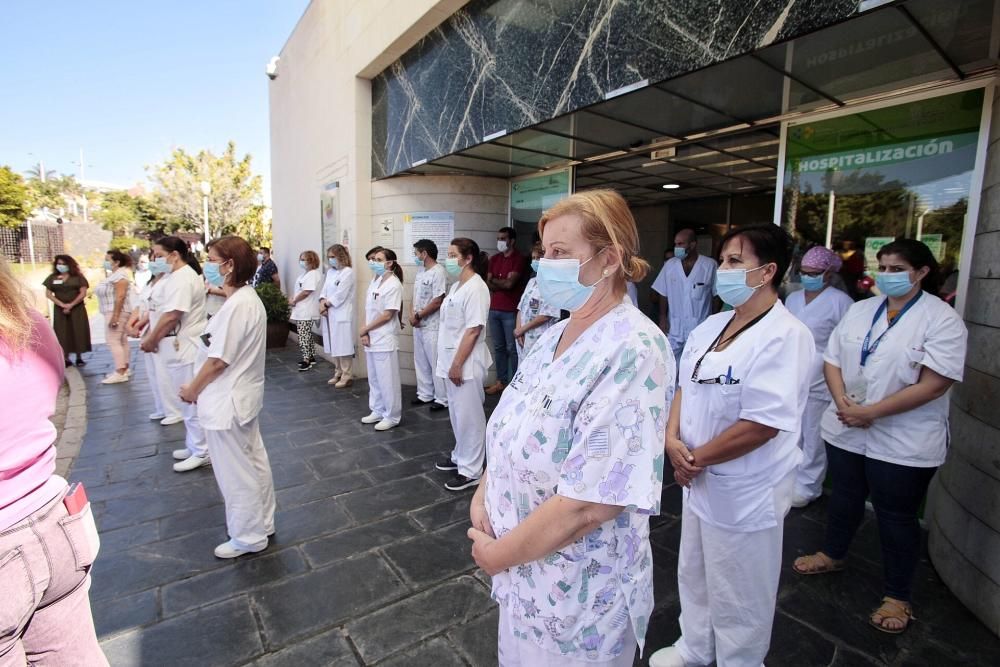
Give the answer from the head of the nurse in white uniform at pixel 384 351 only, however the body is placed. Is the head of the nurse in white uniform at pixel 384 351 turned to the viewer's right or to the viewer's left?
to the viewer's left

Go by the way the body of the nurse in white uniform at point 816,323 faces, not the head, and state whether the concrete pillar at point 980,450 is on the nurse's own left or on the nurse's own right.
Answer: on the nurse's own left

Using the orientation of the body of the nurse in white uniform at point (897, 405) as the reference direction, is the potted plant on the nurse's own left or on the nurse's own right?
on the nurse's own right

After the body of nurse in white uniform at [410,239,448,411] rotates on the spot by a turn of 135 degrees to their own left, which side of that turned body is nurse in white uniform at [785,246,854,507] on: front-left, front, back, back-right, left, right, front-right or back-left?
front-right

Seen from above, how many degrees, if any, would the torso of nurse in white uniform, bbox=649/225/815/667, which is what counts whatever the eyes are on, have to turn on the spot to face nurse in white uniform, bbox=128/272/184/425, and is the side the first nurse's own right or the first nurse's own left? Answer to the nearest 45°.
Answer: approximately 45° to the first nurse's own right
